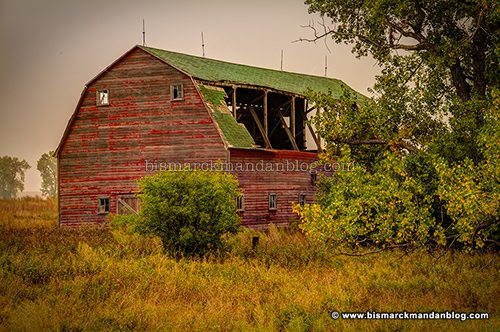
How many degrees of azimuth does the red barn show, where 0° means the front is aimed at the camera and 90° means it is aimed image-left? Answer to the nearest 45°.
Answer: approximately 45°

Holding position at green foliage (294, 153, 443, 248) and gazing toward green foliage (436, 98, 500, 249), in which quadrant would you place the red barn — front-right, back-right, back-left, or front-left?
back-left

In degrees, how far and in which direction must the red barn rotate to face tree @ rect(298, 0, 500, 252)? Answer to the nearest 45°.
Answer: approximately 90° to its left

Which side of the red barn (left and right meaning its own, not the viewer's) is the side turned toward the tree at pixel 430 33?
left

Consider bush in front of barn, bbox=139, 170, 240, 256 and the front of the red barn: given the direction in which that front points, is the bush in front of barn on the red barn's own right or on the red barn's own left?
on the red barn's own left

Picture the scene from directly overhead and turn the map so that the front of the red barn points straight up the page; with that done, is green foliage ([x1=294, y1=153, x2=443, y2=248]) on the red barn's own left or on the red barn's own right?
on the red barn's own left

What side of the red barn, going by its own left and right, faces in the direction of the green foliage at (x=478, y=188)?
left
